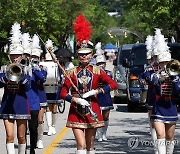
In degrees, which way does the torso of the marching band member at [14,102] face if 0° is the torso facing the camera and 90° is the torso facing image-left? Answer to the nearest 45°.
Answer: approximately 0°

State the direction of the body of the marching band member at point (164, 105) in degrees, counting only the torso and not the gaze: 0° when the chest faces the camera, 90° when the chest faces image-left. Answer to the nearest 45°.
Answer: approximately 0°

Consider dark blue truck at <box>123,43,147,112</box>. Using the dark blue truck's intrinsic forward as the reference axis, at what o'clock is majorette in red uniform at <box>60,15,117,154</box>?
The majorette in red uniform is roughly at 12 o'clock from the dark blue truck.

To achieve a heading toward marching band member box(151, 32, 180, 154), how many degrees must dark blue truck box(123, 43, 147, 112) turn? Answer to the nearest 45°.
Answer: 0° — it already faces them

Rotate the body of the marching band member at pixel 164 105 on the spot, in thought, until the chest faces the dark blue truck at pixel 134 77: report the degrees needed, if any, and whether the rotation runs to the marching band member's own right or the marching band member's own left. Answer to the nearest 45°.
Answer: approximately 180°

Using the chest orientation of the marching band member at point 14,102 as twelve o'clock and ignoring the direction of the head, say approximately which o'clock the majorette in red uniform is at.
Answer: The majorette in red uniform is roughly at 10 o'clock from the marching band member.

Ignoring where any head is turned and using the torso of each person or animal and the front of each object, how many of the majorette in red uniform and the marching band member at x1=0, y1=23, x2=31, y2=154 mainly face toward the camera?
2
